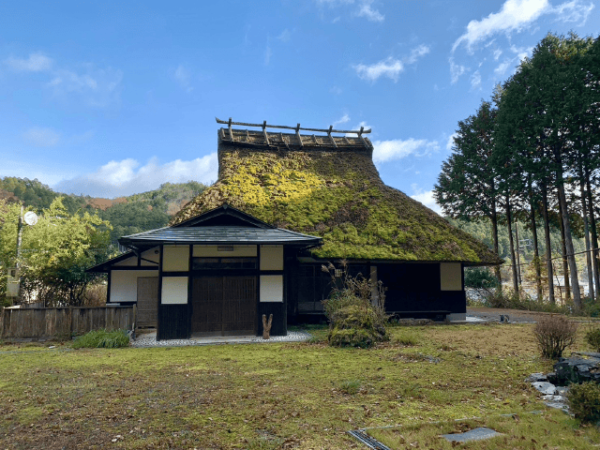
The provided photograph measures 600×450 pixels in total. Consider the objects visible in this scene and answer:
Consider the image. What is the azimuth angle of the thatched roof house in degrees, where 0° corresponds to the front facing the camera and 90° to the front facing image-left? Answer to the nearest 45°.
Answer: approximately 0°

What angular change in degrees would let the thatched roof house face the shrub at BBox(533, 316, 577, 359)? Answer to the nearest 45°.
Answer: approximately 45° to its left

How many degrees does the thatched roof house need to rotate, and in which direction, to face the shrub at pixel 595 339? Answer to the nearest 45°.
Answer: approximately 45° to its left

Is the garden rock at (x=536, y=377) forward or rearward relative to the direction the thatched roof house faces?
forward

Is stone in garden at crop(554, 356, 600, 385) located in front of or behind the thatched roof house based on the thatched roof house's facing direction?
in front

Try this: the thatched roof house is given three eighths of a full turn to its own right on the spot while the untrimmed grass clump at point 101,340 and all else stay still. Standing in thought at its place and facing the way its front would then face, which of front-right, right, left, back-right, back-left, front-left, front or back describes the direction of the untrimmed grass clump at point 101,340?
left

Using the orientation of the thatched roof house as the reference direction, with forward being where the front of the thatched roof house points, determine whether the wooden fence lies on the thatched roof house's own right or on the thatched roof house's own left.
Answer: on the thatched roof house's own right

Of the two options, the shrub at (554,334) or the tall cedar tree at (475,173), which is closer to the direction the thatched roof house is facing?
the shrub
